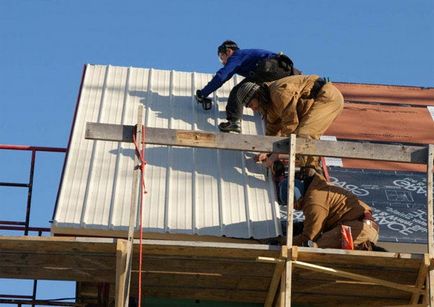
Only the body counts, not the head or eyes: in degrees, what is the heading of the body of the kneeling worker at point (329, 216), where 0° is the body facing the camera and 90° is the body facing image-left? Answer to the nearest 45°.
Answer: approximately 90°

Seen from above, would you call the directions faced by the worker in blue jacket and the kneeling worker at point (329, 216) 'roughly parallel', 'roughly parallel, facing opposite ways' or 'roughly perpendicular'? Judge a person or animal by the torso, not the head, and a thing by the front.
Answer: roughly parallel

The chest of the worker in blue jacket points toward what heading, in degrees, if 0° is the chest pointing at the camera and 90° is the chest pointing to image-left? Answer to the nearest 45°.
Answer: approximately 90°

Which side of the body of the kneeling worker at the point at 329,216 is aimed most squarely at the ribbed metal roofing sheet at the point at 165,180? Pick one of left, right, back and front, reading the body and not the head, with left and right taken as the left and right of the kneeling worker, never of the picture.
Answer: front

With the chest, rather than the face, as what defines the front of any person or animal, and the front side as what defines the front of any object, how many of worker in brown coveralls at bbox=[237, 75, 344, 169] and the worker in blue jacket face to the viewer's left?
2

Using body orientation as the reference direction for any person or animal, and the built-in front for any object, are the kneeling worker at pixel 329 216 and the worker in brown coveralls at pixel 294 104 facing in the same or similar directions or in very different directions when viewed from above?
same or similar directions

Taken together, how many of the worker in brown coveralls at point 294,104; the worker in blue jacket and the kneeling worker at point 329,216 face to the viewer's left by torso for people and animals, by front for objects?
3

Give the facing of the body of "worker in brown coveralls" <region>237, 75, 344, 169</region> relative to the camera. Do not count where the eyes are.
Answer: to the viewer's left

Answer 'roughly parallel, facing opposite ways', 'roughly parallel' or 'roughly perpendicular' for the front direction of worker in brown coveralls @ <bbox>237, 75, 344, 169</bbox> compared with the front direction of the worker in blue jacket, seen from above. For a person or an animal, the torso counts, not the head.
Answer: roughly parallel
